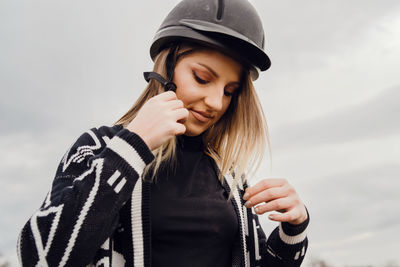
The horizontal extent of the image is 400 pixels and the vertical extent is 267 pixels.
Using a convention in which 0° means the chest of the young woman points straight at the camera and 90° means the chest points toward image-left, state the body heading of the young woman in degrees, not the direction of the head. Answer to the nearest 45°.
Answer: approximately 315°
